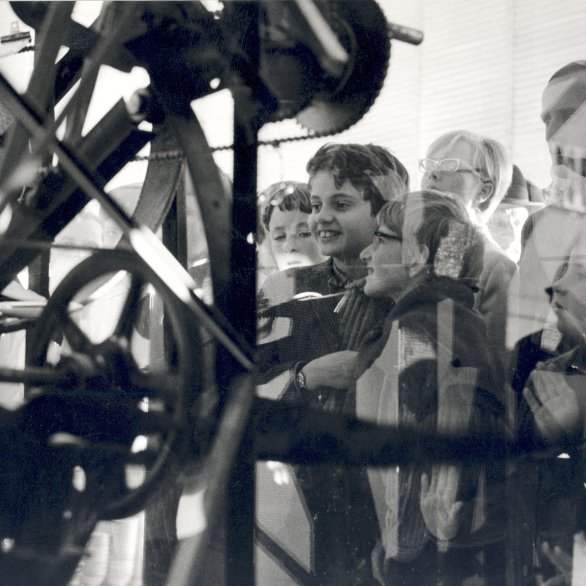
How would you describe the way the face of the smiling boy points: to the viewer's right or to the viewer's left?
to the viewer's left

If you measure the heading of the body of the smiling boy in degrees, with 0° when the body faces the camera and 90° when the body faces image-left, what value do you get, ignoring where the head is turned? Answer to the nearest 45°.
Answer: approximately 45°
